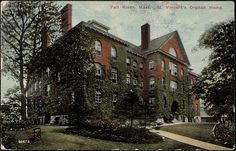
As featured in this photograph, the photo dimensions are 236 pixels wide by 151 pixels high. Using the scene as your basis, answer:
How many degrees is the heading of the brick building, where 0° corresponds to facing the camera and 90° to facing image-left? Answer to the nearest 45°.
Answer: approximately 315°

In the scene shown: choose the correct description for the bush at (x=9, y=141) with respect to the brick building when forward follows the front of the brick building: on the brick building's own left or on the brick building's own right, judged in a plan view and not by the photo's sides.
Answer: on the brick building's own right

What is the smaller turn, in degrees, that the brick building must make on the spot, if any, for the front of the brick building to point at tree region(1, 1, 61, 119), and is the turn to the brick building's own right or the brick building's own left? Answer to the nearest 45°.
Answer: approximately 135° to the brick building's own right

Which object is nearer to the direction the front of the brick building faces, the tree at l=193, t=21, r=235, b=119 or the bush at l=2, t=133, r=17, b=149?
the tree

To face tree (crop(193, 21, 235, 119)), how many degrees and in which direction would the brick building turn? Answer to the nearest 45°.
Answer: approximately 45° to its left
